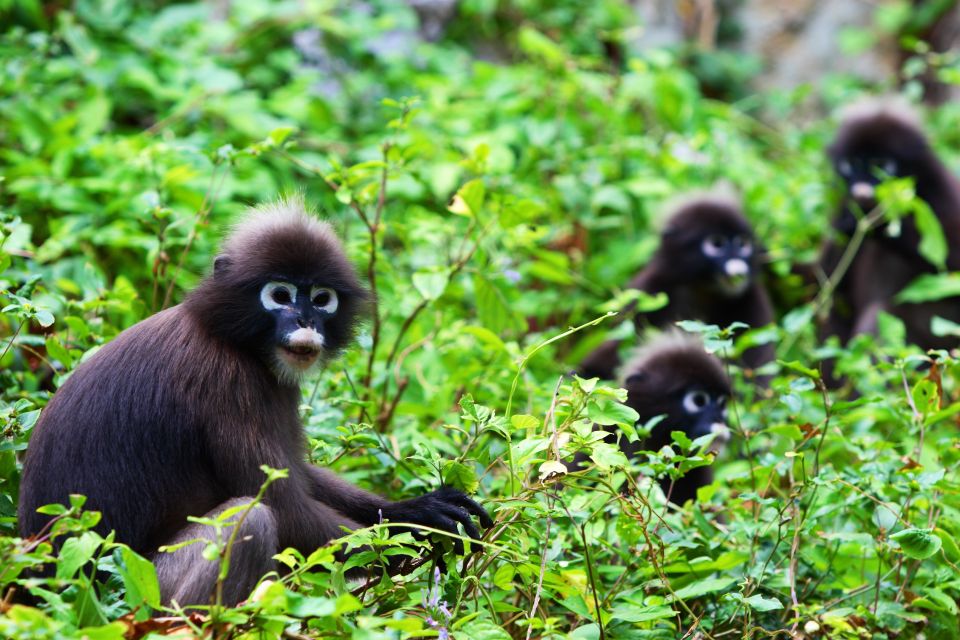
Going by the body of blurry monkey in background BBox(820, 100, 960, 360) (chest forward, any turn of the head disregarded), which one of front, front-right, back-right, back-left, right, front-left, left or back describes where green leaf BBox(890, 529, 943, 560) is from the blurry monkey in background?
front-left

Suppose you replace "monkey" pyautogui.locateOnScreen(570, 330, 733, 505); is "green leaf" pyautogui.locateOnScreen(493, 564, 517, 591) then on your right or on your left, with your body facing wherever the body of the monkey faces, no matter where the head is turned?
on your right

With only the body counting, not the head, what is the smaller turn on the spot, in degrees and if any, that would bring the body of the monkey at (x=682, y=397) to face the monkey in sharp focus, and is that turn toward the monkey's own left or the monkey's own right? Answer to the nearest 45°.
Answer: approximately 90° to the monkey's own right

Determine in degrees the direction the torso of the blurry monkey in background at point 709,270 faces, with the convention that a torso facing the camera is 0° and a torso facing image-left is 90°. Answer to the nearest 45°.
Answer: approximately 315°

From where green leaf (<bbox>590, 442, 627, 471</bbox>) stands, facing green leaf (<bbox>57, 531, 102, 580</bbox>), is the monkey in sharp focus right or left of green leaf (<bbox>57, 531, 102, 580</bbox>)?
right

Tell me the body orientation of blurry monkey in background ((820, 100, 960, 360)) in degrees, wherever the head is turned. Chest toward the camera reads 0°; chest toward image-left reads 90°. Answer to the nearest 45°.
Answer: approximately 45°

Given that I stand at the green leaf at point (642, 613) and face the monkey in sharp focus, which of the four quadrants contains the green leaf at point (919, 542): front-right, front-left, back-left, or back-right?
back-right

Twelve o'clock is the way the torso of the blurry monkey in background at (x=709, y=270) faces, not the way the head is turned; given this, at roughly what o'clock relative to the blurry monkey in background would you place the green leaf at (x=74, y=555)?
The green leaf is roughly at 2 o'clock from the blurry monkey in background.

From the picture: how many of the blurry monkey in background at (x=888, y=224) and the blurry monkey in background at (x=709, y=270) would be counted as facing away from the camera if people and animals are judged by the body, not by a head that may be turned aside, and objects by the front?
0

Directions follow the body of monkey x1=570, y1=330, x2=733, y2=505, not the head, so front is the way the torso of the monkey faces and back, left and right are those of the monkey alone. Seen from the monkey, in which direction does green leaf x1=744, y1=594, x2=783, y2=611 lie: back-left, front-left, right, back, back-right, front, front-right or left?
front-right

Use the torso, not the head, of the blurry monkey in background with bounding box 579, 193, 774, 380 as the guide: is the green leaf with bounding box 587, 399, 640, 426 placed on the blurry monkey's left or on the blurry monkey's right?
on the blurry monkey's right
